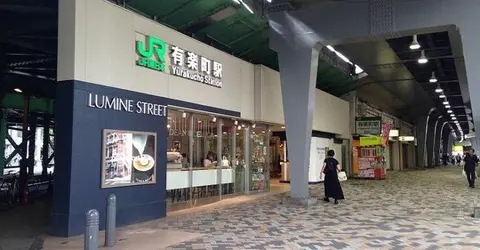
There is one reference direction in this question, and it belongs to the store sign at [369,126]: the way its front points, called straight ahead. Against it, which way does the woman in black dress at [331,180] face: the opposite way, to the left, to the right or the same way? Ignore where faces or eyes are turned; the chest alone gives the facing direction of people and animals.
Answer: the opposite way

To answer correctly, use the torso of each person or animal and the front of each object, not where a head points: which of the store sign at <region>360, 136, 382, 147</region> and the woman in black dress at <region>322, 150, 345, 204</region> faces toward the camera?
the store sign

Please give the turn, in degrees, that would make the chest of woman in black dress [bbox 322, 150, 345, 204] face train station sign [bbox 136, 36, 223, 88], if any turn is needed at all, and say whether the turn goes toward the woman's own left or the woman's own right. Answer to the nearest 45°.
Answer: approximately 135° to the woman's own left

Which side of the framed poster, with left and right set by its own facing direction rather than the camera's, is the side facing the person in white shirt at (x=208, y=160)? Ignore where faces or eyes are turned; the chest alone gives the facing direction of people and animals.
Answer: left

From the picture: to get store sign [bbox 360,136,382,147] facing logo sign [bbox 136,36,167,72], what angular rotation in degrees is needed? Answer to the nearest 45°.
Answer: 0° — it already faces it

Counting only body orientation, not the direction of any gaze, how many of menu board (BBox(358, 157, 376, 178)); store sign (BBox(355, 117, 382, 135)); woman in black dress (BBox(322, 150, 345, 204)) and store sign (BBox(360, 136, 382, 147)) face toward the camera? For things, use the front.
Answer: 3

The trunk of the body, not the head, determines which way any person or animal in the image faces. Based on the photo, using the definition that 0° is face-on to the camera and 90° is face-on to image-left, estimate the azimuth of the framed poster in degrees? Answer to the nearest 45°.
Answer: approximately 315°

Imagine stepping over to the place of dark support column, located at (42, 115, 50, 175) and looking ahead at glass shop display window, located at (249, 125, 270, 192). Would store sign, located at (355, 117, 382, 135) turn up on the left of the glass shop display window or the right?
left

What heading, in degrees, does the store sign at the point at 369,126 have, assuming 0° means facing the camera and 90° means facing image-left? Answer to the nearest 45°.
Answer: approximately 0°

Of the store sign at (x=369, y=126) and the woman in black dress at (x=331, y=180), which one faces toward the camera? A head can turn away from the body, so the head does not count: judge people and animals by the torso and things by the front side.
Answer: the store sign

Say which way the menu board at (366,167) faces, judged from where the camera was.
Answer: facing the viewer

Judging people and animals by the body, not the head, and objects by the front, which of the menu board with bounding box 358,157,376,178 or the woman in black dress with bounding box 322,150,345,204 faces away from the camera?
the woman in black dress

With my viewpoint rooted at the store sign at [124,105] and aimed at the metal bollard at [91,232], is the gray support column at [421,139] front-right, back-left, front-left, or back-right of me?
back-left
